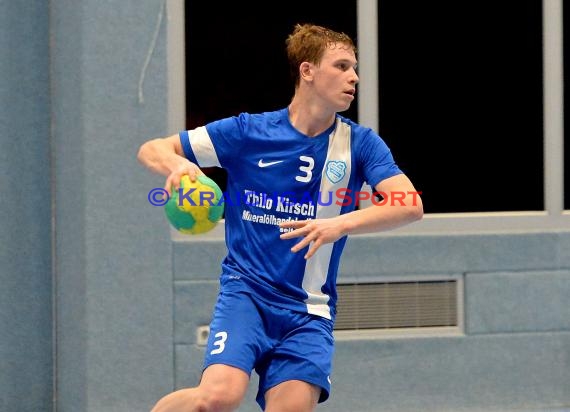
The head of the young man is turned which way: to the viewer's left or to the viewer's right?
to the viewer's right

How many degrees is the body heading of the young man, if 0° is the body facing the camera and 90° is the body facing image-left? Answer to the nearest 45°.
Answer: approximately 0°
